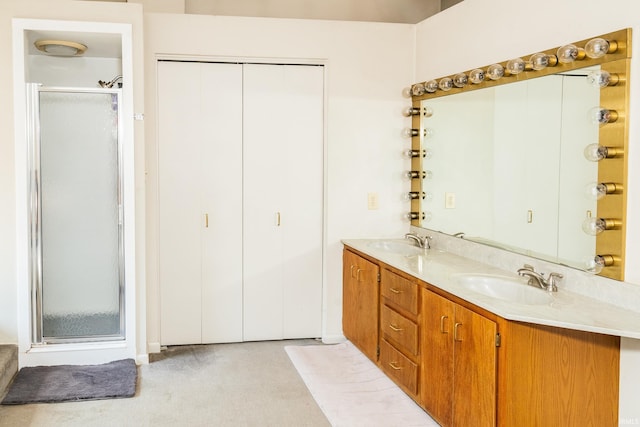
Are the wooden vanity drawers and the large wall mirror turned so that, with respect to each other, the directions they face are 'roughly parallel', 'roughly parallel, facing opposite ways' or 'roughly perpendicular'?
roughly parallel

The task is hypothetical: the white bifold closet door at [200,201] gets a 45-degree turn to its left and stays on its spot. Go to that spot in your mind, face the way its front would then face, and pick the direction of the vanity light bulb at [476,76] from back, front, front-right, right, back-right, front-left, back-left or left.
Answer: front

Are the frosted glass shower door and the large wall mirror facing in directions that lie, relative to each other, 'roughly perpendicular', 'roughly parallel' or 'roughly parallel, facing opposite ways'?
roughly perpendicular

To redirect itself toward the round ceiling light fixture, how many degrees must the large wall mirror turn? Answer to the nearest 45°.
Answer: approximately 45° to its right

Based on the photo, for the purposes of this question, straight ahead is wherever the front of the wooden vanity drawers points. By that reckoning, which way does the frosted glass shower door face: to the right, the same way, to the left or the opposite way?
to the left

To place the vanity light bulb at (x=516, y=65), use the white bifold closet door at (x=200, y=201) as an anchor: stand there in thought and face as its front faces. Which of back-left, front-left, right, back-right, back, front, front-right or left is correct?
front-left

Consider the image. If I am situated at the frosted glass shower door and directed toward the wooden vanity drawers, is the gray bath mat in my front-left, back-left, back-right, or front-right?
front-right

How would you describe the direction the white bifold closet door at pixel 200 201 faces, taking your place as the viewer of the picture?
facing the viewer

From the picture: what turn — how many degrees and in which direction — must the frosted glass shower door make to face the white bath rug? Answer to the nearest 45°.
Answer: approximately 45° to its left

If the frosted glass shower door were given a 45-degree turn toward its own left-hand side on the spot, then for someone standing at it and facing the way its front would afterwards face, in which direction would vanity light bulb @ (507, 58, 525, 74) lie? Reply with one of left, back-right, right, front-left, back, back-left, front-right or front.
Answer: front

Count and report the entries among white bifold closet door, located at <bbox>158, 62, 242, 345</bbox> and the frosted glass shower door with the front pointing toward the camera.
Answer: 2

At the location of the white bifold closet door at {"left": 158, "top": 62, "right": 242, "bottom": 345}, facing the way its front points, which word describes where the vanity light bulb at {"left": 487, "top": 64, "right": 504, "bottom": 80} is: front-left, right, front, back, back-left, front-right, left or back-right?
front-left

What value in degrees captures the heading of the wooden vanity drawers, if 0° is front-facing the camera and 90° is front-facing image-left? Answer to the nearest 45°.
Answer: approximately 45°

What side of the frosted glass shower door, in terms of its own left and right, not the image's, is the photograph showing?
front
